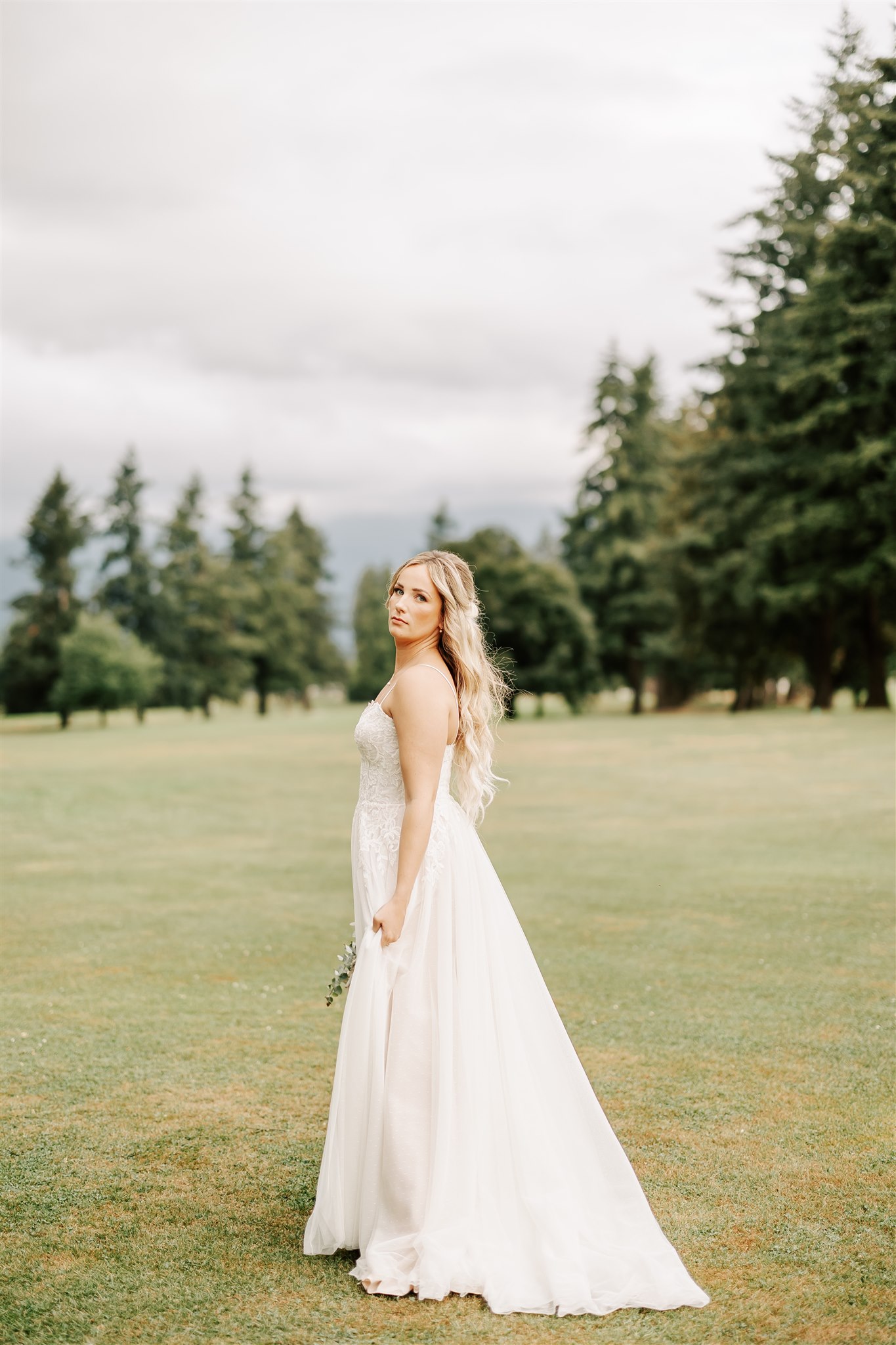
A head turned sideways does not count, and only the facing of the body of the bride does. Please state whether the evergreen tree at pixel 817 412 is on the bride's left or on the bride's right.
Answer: on the bride's right

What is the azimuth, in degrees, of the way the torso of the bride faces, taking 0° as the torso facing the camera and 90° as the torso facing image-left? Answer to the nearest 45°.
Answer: approximately 90°

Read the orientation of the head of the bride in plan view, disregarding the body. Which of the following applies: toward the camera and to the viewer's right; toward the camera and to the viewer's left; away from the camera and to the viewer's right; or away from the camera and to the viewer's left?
toward the camera and to the viewer's left
